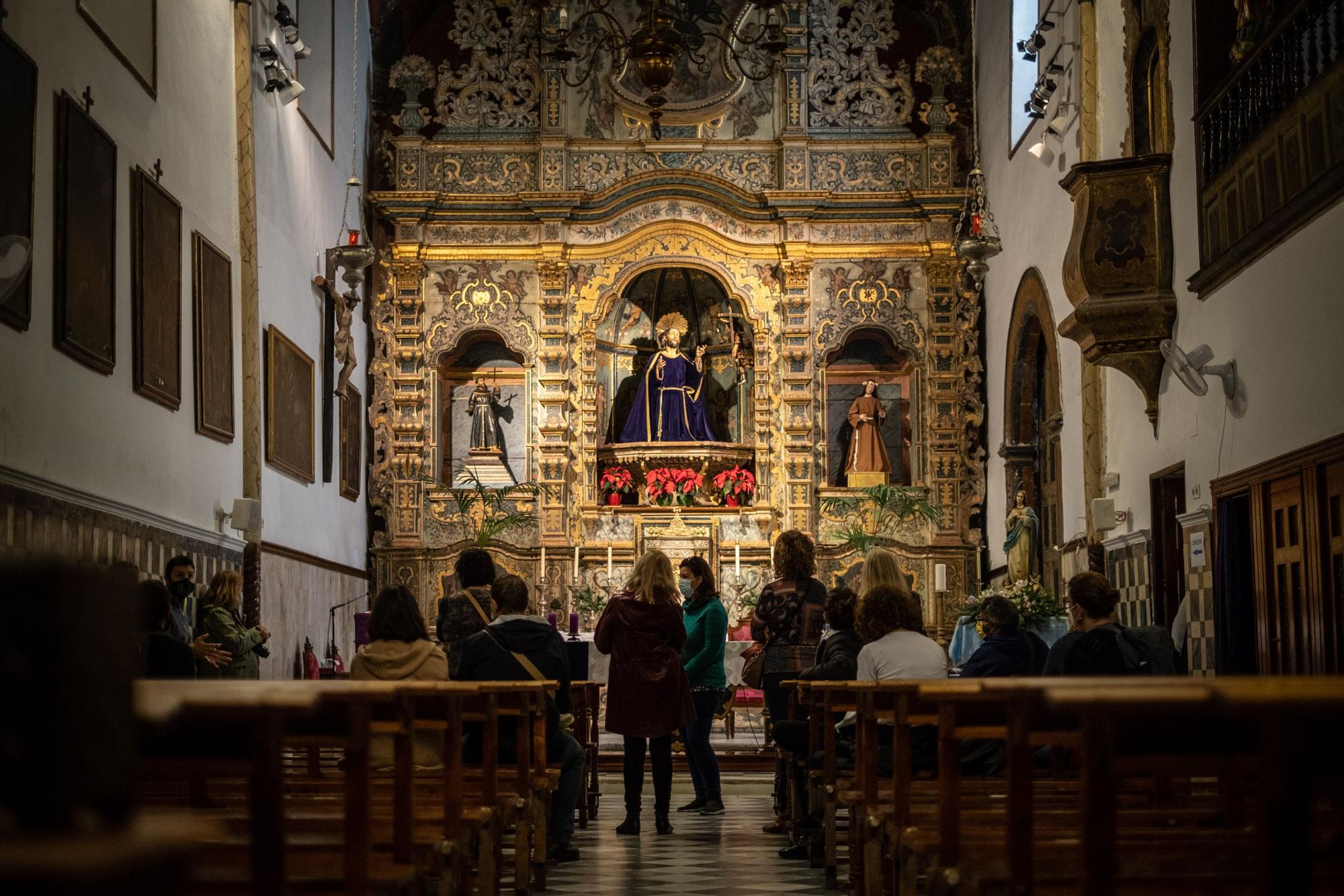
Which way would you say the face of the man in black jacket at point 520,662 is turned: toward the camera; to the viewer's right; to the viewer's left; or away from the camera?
away from the camera

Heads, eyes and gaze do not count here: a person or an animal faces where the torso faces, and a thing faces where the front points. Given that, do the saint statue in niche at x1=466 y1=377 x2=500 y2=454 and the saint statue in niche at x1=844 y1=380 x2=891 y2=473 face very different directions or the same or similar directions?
same or similar directions

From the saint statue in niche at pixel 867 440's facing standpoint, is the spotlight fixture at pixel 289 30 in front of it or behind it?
in front

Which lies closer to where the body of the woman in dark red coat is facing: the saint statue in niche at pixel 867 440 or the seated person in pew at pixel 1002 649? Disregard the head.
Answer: the saint statue in niche

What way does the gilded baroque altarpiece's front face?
toward the camera

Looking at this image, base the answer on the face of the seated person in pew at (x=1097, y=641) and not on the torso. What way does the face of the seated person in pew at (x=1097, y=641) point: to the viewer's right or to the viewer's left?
to the viewer's left

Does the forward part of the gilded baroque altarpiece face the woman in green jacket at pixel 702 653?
yes

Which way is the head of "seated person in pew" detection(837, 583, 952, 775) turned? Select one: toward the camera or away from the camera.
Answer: away from the camera

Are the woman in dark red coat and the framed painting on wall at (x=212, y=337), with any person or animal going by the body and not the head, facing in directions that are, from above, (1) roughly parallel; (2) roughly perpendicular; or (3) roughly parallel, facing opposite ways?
roughly perpendicular

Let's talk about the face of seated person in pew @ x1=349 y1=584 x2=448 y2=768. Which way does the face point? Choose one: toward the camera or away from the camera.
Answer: away from the camera

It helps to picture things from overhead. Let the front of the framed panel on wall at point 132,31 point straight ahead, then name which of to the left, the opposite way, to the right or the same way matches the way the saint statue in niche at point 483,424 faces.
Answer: to the right
